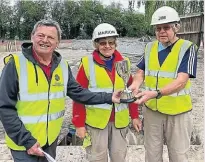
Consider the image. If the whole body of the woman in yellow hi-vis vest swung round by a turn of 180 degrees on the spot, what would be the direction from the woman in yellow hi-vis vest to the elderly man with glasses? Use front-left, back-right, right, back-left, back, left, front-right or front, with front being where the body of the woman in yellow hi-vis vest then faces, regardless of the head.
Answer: right

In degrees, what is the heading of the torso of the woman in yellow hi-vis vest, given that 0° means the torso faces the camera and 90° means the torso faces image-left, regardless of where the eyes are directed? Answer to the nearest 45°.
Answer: approximately 0°

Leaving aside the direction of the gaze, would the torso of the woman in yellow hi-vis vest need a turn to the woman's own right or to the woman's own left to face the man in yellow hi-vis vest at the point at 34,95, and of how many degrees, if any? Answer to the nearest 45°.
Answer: approximately 45° to the woman's own right

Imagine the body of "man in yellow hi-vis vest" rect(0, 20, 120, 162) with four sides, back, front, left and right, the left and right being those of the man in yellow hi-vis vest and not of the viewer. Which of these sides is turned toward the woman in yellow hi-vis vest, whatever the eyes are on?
left

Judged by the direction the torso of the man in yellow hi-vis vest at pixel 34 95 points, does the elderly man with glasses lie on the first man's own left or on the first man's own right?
on the first man's own left

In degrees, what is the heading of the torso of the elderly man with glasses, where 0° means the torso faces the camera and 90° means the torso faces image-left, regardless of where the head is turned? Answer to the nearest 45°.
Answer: approximately 45°
